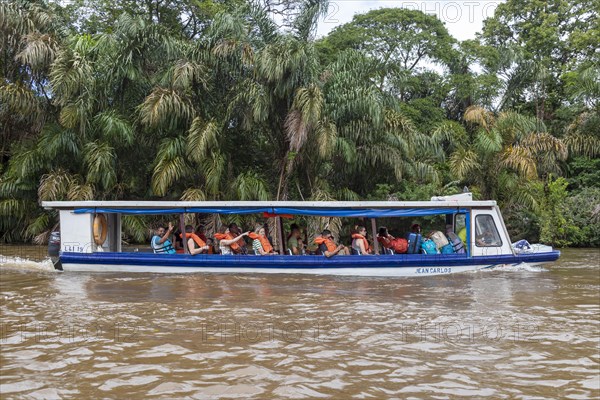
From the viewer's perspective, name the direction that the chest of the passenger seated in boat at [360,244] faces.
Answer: to the viewer's right

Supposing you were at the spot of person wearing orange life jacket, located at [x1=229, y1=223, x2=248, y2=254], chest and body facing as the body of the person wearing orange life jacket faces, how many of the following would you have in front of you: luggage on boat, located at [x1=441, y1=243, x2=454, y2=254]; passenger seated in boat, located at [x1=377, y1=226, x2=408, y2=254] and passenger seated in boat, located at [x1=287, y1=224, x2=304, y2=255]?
3

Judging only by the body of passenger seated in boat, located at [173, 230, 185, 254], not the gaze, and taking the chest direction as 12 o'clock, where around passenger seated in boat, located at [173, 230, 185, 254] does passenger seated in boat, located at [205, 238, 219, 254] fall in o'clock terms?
passenger seated in boat, located at [205, 238, 219, 254] is roughly at 1 o'clock from passenger seated in boat, located at [173, 230, 185, 254].

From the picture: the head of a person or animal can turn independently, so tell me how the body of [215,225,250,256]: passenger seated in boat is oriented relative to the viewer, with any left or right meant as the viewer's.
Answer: facing to the right of the viewer

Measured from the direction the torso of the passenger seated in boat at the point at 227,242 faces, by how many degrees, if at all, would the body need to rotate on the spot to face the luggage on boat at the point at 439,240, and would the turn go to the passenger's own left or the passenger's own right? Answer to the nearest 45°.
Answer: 0° — they already face it

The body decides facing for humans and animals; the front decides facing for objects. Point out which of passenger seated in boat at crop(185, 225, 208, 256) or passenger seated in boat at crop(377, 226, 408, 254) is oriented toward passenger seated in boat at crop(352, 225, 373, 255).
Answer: passenger seated in boat at crop(185, 225, 208, 256)

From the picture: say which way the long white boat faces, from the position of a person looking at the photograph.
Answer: facing to the right of the viewer

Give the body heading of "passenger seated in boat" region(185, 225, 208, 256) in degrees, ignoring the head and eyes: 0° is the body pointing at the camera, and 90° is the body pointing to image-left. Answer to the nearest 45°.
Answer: approximately 270°

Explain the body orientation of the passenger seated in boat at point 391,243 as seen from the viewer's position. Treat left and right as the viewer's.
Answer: facing to the right of the viewer

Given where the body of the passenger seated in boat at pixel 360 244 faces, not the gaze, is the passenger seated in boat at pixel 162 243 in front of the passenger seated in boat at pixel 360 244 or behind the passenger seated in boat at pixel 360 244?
behind

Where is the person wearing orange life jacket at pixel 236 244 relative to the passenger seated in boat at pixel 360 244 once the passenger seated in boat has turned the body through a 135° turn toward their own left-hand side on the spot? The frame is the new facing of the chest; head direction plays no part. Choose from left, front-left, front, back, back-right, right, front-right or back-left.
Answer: front-left

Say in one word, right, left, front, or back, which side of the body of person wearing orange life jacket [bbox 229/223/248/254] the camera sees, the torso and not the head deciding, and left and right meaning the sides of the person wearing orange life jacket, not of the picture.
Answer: right

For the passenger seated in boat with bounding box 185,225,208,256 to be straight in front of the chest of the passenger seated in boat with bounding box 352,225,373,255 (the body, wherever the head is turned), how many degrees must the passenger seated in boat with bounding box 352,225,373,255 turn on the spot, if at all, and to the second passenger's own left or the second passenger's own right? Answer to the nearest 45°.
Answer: approximately 180°

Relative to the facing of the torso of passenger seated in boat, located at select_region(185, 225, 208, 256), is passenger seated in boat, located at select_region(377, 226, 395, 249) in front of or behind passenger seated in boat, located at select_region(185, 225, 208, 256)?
in front
